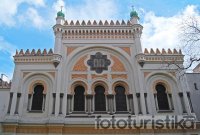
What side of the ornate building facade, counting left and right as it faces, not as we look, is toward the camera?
front
